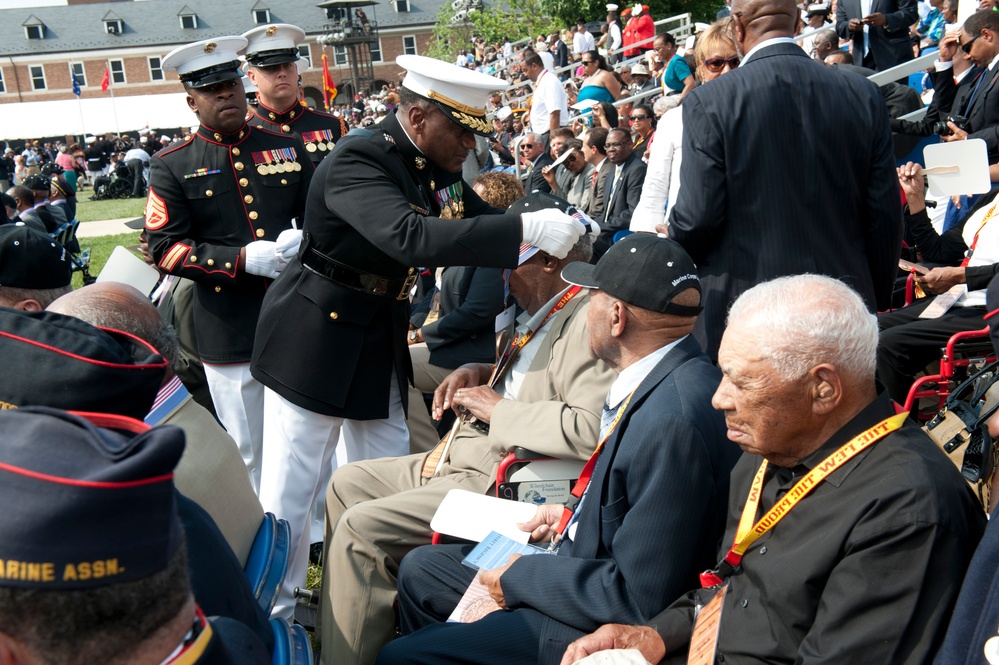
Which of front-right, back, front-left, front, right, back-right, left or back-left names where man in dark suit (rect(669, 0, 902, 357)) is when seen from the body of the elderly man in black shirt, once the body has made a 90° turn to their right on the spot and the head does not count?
front-right

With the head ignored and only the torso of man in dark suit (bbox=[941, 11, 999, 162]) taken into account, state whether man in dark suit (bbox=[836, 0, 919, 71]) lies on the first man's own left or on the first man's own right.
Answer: on the first man's own right

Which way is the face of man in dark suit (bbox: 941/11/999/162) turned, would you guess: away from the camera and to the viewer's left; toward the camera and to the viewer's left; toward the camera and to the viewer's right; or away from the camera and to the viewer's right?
toward the camera and to the viewer's left

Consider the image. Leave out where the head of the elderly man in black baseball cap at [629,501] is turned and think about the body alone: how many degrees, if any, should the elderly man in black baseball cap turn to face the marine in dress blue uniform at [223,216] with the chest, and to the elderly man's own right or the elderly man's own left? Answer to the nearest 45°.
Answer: approximately 45° to the elderly man's own right

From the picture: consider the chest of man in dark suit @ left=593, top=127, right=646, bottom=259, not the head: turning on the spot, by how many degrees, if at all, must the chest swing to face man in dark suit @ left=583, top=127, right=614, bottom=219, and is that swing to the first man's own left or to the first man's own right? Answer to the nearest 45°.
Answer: approximately 135° to the first man's own right

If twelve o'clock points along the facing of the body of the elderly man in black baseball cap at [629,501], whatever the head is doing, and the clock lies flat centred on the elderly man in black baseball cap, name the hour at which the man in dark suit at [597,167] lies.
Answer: The man in dark suit is roughly at 3 o'clock from the elderly man in black baseball cap.

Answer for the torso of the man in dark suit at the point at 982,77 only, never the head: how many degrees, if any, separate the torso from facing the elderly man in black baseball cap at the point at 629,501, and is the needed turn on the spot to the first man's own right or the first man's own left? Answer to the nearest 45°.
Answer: approximately 90° to the first man's own left

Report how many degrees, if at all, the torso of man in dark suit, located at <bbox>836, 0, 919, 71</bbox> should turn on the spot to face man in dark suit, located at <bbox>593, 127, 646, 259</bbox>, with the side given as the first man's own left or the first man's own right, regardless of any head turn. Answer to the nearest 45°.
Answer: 0° — they already face them

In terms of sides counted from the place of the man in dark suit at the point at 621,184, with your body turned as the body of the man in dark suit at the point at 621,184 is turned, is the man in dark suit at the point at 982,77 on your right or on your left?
on your left

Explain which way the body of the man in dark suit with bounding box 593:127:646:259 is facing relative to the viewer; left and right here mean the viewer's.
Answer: facing the viewer and to the left of the viewer

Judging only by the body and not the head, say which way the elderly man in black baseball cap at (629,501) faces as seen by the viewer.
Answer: to the viewer's left

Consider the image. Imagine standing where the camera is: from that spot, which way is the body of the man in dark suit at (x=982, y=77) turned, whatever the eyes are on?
to the viewer's left

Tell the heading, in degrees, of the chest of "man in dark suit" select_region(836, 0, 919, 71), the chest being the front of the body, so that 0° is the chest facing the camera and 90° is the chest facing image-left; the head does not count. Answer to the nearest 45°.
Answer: approximately 45°
